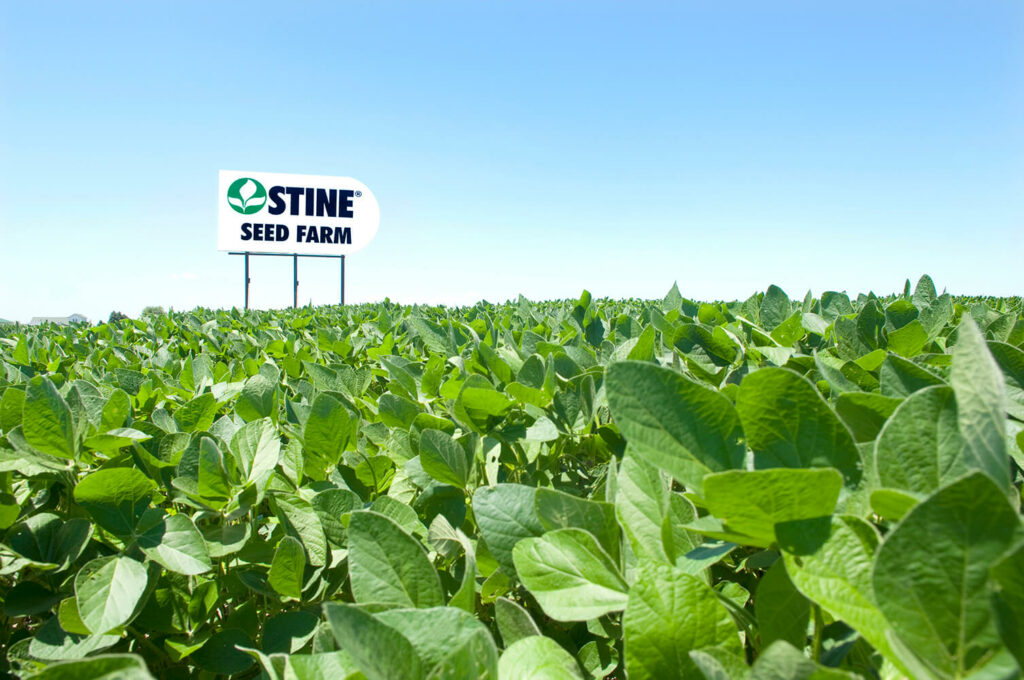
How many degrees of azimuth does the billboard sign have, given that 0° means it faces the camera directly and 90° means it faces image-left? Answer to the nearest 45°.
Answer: approximately 0°
